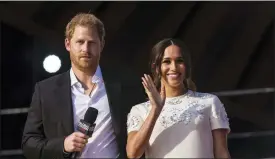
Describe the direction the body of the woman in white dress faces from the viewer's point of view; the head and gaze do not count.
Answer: toward the camera

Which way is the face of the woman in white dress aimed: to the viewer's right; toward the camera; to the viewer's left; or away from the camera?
toward the camera
